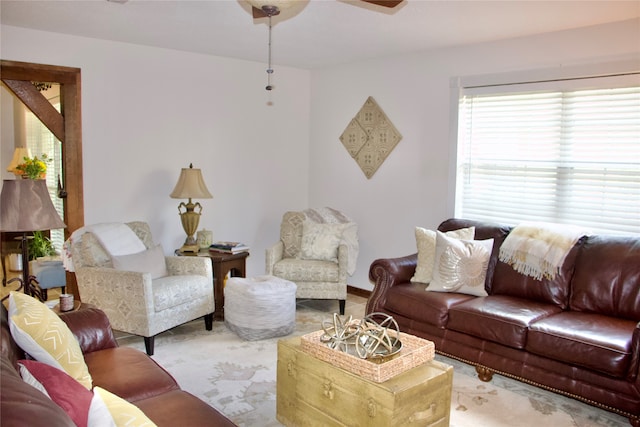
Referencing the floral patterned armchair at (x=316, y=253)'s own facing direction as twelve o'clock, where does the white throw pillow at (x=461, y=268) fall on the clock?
The white throw pillow is roughly at 9 o'clock from the floral patterned armchair.

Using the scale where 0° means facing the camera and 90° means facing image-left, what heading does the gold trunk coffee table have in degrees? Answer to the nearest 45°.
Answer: approximately 45°

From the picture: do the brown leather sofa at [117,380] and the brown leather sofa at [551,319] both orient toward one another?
yes

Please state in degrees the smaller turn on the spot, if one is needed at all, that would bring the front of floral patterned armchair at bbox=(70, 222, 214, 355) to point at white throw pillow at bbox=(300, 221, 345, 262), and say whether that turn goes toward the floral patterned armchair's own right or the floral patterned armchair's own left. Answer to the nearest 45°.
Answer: approximately 45° to the floral patterned armchair's own left

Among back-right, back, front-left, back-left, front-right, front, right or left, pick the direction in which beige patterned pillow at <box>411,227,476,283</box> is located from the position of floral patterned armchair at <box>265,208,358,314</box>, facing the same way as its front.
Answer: left

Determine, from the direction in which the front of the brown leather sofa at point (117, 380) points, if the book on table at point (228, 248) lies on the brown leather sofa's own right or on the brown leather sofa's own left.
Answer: on the brown leather sofa's own left

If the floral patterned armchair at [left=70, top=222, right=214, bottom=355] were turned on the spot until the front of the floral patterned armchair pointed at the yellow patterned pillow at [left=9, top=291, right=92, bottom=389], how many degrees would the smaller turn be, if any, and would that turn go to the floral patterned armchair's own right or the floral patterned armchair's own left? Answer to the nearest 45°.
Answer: approximately 45° to the floral patterned armchair's own right

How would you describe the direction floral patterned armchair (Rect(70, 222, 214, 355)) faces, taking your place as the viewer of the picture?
facing the viewer and to the right of the viewer

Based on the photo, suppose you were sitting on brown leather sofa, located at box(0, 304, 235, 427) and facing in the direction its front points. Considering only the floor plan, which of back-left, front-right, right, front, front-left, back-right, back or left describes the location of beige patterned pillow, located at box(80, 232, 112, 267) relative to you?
left

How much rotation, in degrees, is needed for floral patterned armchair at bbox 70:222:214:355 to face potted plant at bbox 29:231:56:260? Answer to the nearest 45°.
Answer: approximately 180°

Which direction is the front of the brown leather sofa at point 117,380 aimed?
to the viewer's right

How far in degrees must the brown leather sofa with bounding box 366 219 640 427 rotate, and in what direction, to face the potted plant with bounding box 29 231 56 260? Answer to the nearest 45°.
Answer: approximately 45° to its right

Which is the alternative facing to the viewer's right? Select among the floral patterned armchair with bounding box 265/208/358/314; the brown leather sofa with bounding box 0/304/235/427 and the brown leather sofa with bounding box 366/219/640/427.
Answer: the brown leather sofa with bounding box 0/304/235/427

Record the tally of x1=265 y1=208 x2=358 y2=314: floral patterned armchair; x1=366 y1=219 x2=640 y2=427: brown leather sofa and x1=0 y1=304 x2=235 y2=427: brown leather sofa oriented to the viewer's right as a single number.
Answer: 1

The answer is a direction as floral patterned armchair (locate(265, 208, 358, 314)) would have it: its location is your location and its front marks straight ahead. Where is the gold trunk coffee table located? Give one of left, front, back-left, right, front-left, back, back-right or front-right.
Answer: front-left

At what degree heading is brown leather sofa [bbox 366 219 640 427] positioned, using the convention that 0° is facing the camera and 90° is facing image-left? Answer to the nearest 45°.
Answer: approximately 45°
